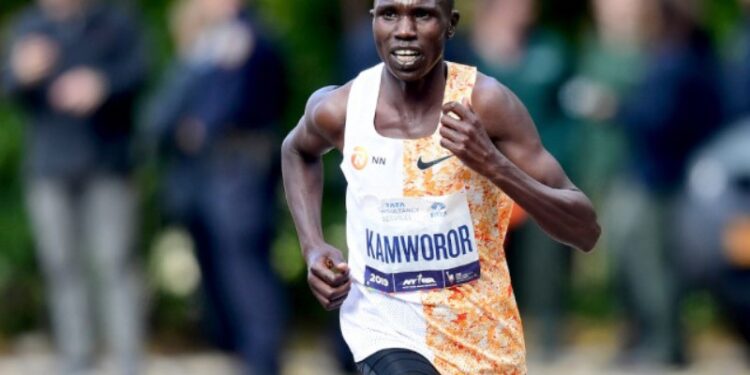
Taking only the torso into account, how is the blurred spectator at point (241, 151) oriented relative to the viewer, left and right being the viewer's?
facing the viewer and to the left of the viewer

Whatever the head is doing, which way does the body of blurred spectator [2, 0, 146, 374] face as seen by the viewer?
toward the camera

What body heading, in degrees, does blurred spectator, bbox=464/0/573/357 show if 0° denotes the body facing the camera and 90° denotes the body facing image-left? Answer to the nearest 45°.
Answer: approximately 45°

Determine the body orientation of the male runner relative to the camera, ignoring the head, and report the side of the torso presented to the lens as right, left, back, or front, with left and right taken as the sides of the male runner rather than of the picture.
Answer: front

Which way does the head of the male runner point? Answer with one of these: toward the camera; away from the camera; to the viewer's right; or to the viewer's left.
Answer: toward the camera

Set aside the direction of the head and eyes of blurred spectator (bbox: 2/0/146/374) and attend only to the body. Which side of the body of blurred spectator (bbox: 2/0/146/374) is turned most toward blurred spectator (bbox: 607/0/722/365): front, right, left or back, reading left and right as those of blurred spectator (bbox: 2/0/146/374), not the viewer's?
left

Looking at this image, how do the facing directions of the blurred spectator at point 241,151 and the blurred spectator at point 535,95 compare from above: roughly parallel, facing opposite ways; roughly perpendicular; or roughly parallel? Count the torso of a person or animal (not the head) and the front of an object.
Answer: roughly parallel

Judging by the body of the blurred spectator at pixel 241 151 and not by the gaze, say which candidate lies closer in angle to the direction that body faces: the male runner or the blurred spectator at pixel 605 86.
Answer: the male runner

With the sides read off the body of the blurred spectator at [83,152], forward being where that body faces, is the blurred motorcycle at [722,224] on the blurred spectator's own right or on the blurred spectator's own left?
on the blurred spectator's own left

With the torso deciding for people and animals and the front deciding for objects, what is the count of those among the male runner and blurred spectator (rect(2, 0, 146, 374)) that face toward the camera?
2

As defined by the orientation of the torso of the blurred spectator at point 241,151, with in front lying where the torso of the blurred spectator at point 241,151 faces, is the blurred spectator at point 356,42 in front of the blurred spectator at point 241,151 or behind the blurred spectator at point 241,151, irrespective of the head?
behind
